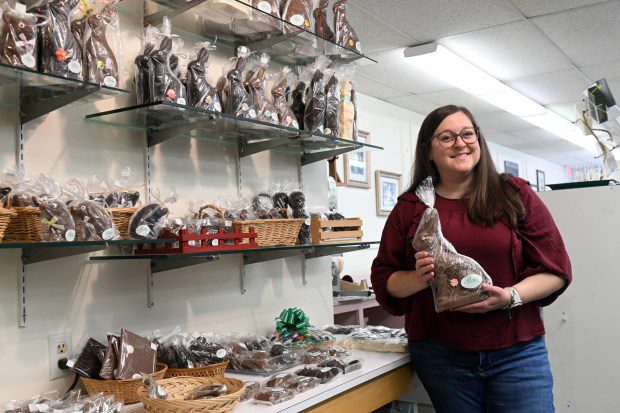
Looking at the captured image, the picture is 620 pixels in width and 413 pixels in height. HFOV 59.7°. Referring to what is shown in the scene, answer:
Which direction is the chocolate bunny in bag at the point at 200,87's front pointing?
to the viewer's left

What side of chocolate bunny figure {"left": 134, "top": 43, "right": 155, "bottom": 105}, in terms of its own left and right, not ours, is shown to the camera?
left

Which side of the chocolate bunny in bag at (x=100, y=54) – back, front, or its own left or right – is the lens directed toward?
left

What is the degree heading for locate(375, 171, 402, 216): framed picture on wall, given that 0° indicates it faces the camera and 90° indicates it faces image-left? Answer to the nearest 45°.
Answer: approximately 315°

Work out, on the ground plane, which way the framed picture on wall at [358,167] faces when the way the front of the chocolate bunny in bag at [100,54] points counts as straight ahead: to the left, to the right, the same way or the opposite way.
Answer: to the left

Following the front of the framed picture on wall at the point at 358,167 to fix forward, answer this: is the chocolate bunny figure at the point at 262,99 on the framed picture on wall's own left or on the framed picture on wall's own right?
on the framed picture on wall's own right

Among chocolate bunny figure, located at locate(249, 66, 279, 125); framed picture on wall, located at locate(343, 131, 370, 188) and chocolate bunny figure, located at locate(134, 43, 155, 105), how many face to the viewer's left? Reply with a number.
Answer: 2

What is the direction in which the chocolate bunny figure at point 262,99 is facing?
to the viewer's left

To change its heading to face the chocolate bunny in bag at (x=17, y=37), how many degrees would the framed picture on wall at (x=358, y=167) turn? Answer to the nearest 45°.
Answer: approximately 45° to its right
